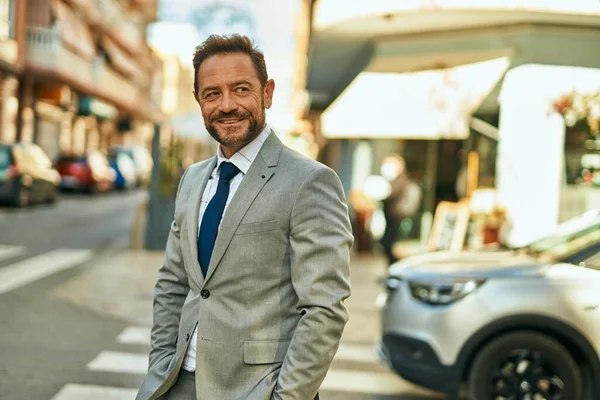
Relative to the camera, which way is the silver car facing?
to the viewer's left

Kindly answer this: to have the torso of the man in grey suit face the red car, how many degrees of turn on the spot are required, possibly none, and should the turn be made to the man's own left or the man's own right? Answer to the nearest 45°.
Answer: approximately 135° to the man's own right
